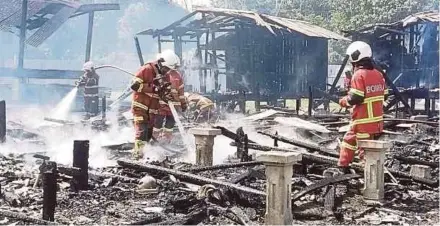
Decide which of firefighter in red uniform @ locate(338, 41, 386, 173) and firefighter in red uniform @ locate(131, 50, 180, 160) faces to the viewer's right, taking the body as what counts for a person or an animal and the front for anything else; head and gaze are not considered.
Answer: firefighter in red uniform @ locate(131, 50, 180, 160)

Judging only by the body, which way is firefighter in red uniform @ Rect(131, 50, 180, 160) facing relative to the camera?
to the viewer's right

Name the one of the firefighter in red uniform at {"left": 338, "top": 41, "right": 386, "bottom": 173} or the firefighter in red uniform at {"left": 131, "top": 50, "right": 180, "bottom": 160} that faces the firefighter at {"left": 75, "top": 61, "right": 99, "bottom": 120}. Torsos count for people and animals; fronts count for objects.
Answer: the firefighter in red uniform at {"left": 338, "top": 41, "right": 386, "bottom": 173}

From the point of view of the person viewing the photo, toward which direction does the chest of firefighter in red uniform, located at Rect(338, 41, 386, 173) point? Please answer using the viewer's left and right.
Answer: facing away from the viewer and to the left of the viewer

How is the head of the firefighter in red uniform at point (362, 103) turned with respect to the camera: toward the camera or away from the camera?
away from the camera

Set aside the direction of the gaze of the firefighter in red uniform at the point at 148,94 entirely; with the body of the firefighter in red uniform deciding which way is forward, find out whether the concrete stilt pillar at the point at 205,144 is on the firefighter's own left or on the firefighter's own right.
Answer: on the firefighter's own right

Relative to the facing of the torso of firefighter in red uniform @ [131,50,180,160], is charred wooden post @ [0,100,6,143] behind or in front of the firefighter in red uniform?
behind

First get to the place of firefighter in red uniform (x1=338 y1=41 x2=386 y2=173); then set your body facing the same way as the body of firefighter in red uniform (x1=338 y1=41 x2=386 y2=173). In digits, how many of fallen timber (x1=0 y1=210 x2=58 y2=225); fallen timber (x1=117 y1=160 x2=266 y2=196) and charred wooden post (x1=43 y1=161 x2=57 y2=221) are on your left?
3

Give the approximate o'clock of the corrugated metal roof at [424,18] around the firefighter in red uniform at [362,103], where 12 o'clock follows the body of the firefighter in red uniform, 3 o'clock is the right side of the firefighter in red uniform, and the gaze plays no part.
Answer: The corrugated metal roof is roughly at 2 o'clock from the firefighter in red uniform.
